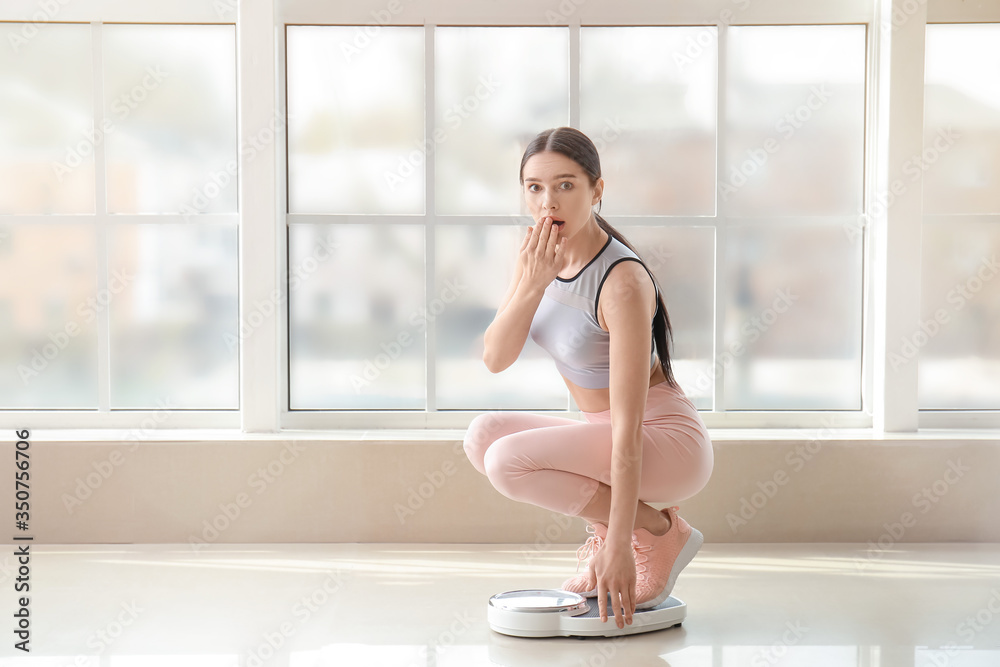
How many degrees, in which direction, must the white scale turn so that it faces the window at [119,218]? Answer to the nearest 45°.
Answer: approximately 45° to its right

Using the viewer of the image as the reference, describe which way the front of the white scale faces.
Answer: facing to the left of the viewer
